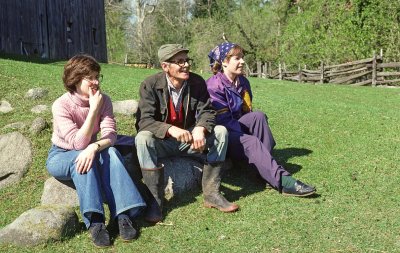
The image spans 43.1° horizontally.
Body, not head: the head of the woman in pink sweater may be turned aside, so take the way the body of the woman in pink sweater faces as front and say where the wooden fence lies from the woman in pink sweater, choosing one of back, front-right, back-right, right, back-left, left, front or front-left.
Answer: left

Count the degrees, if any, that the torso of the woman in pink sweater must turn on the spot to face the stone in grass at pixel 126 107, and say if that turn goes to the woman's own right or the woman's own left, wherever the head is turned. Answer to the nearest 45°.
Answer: approximately 135° to the woman's own left

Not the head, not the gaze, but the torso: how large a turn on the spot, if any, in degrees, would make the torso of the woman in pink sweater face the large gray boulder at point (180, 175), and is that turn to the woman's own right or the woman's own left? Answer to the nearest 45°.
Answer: approximately 90° to the woman's own left

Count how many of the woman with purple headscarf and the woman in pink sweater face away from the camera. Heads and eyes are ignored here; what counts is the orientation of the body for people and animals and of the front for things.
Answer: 0

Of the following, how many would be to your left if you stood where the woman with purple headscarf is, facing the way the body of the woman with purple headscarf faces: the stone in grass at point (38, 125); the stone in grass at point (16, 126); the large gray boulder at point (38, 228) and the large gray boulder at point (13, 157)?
0

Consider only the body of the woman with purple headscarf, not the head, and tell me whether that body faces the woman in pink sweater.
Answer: no

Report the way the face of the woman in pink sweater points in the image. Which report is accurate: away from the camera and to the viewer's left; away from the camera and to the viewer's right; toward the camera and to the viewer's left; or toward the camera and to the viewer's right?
toward the camera and to the viewer's right

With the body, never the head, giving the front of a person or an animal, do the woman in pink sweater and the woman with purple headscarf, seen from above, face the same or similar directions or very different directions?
same or similar directions

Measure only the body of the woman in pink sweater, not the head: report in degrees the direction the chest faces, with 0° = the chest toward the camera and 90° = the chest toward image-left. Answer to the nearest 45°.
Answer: approximately 315°

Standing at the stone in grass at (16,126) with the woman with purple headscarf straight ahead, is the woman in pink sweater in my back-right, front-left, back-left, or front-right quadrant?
front-right

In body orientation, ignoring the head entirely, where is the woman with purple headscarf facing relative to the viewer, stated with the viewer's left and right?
facing the viewer and to the right of the viewer

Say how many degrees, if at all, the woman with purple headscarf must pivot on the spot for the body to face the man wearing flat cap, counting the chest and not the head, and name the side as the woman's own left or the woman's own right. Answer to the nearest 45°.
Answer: approximately 90° to the woman's own right

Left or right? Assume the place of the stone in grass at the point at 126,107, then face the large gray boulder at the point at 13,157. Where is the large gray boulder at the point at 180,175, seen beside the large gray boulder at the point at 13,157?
left

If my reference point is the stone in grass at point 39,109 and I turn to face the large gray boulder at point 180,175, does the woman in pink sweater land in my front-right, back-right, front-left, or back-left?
front-right

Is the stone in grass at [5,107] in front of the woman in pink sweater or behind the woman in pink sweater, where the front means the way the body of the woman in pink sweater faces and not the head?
behind

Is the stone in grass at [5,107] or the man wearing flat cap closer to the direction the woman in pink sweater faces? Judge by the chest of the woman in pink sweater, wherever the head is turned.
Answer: the man wearing flat cap

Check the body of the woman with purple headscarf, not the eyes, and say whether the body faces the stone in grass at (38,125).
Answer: no
